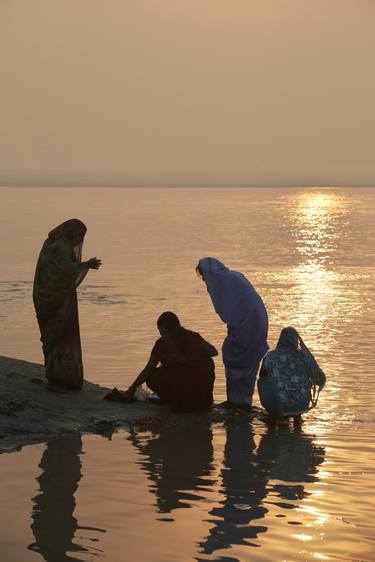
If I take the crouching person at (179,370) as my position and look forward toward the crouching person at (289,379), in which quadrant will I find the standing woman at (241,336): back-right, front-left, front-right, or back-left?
front-left

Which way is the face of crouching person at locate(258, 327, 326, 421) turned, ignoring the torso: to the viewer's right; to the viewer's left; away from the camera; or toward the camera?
away from the camera

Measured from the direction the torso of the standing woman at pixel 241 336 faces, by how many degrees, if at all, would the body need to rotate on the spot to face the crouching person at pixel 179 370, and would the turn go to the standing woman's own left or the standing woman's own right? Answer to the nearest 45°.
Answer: approximately 45° to the standing woman's own left

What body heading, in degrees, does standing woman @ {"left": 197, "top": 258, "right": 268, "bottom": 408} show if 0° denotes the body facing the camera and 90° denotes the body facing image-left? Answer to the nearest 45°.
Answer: approximately 90°

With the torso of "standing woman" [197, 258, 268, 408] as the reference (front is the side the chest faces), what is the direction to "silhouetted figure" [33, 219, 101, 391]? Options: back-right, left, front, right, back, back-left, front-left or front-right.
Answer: front

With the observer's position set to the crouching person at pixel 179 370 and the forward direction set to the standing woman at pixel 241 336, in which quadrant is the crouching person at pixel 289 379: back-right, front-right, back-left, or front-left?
front-right

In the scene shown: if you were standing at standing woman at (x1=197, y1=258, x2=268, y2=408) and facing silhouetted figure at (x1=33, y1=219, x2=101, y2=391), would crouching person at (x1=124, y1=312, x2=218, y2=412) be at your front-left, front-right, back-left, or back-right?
front-left
